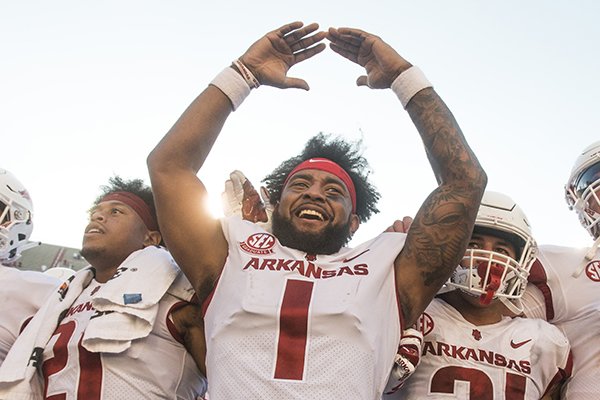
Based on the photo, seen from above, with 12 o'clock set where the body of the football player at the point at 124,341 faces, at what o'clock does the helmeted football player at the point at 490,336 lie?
The helmeted football player is roughly at 8 o'clock from the football player.

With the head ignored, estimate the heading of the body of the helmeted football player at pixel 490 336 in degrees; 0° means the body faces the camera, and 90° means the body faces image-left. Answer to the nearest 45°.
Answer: approximately 0°

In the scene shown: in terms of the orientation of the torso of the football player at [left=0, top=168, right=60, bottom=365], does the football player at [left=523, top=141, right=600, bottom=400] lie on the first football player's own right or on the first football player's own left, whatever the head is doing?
on the first football player's own left

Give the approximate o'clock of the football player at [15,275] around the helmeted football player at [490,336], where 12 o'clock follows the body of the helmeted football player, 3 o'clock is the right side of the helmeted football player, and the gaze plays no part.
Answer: The football player is roughly at 3 o'clock from the helmeted football player.

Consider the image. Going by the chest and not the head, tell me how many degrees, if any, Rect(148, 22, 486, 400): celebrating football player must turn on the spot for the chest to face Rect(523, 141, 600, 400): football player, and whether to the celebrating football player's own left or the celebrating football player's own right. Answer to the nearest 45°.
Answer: approximately 90° to the celebrating football player's own left

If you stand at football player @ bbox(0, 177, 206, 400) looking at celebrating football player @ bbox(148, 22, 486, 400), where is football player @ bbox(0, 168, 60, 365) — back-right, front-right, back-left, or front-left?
back-left

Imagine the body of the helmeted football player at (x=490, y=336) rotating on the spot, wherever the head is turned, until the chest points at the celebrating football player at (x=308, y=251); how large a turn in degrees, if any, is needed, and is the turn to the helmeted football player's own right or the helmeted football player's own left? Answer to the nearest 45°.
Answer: approximately 45° to the helmeted football player's own right

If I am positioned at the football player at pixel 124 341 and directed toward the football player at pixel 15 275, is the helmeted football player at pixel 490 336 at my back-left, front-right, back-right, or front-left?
back-right
